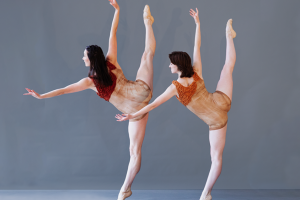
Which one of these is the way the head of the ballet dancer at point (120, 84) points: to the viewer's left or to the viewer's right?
to the viewer's left

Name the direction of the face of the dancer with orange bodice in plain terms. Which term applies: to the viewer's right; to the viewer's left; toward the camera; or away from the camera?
to the viewer's left

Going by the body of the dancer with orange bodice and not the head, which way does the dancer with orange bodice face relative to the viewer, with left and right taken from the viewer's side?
facing away from the viewer and to the left of the viewer

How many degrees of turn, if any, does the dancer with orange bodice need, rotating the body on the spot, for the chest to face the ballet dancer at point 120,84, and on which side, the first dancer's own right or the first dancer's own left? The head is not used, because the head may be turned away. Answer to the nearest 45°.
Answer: approximately 45° to the first dancer's own left
